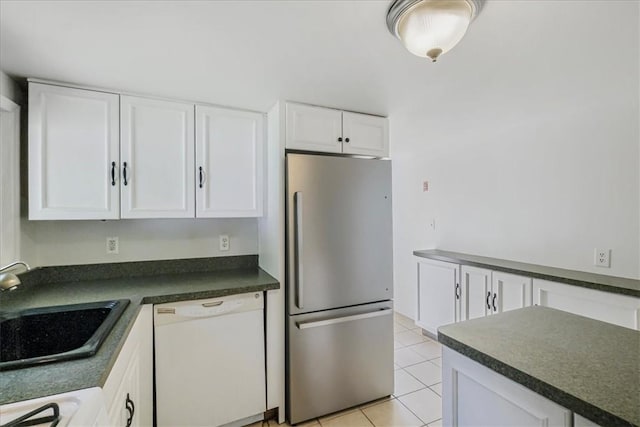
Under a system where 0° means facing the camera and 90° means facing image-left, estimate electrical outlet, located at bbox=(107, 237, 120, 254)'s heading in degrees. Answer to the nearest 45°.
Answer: approximately 0°

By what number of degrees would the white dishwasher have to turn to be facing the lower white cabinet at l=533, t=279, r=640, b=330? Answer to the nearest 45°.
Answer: approximately 90° to its left

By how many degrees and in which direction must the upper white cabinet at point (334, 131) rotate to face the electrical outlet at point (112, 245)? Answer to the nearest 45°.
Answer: approximately 135° to its right

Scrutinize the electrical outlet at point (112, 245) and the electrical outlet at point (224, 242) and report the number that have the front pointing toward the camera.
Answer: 2

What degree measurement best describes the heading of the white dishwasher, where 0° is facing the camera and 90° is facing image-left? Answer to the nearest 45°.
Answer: approximately 0°

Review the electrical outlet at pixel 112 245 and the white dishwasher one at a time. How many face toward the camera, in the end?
2

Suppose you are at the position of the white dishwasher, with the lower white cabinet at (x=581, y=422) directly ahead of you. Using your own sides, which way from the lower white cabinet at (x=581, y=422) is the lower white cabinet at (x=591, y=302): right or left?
left

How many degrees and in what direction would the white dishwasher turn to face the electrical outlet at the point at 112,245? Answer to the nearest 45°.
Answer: approximately 135° to its right

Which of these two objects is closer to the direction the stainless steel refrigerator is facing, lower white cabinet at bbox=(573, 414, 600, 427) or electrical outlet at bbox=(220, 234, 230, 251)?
the lower white cabinet

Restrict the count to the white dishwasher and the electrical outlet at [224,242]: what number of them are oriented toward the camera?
2

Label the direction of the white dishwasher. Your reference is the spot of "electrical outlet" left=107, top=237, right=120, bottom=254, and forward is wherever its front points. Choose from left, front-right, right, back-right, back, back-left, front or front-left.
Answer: front-left

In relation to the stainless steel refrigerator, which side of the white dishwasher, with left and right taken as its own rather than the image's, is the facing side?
left
